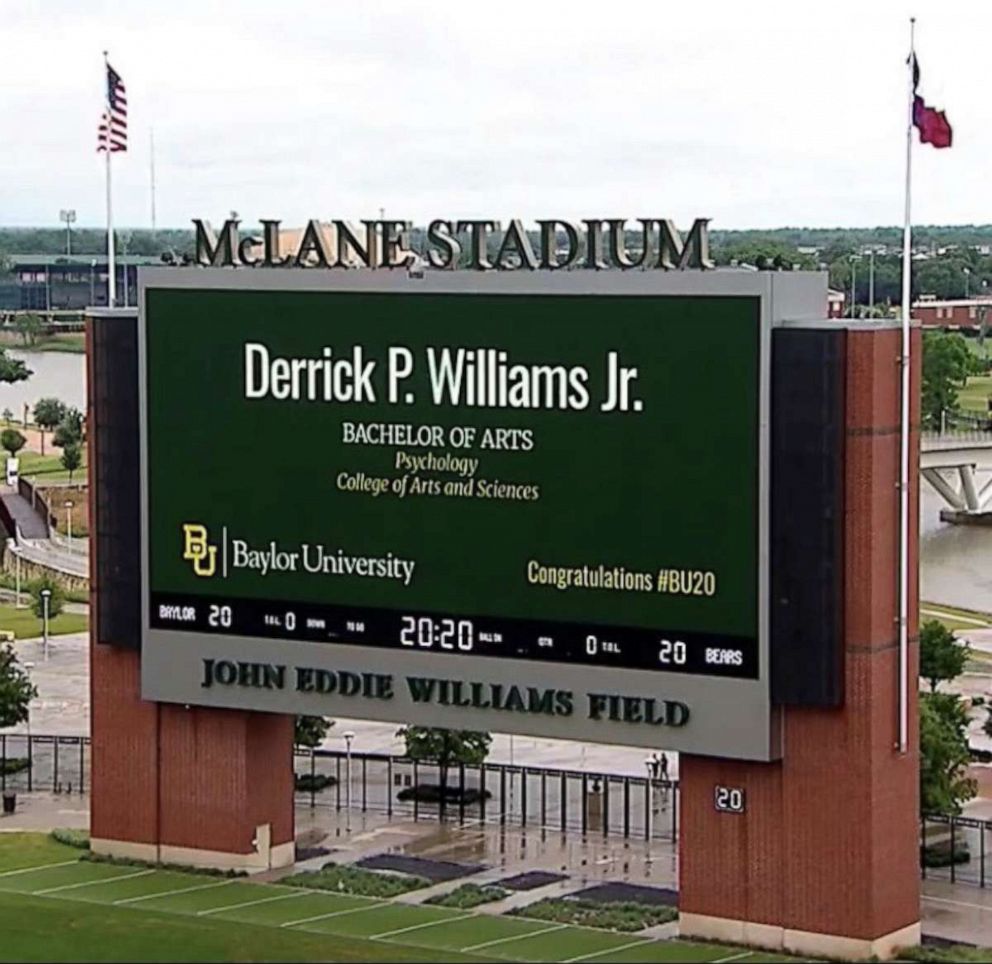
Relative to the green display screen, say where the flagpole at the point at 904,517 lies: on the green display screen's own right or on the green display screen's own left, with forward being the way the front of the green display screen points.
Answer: on the green display screen's own left

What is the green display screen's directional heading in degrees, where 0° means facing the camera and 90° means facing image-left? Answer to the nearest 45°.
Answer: approximately 45°

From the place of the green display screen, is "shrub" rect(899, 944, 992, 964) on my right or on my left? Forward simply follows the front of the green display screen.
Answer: on my left
